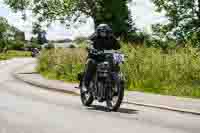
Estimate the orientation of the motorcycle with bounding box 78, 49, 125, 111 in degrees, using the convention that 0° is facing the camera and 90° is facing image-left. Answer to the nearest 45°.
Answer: approximately 315°
